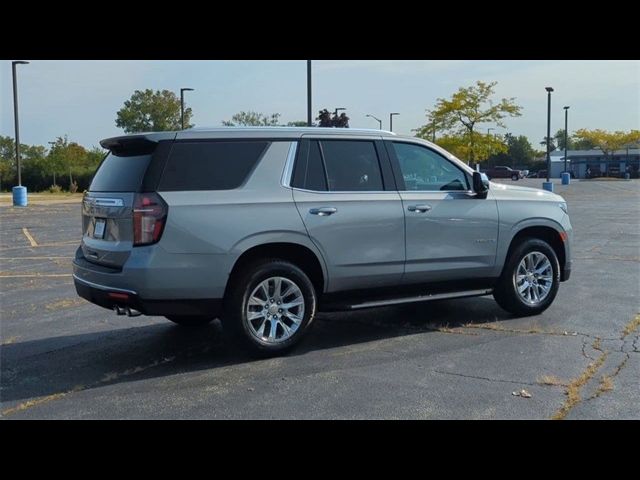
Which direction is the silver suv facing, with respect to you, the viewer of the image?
facing away from the viewer and to the right of the viewer

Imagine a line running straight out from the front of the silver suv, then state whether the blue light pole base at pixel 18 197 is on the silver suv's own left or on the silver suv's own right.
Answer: on the silver suv's own left
